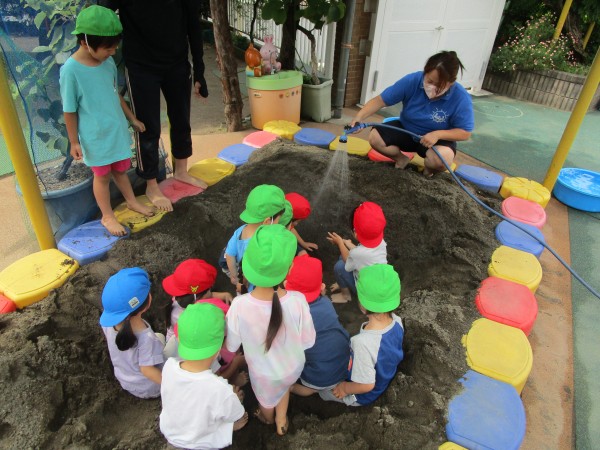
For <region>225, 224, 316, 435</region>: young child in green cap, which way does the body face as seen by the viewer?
away from the camera

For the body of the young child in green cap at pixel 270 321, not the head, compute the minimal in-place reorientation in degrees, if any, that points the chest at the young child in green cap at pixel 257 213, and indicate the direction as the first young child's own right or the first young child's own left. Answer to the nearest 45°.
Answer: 0° — they already face them

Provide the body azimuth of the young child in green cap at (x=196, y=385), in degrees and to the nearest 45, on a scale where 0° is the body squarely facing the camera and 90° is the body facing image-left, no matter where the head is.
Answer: approximately 225°

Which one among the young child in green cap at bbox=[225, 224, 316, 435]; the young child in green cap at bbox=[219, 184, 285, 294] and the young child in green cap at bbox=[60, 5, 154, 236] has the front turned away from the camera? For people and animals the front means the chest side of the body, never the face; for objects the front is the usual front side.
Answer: the young child in green cap at bbox=[225, 224, 316, 435]

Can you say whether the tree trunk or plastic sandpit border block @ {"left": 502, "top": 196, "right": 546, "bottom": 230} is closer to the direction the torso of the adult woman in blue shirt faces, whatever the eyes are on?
the tree trunk

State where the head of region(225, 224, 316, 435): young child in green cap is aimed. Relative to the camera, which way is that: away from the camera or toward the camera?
away from the camera

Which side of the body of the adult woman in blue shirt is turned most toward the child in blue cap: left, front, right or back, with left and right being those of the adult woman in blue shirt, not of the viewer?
front

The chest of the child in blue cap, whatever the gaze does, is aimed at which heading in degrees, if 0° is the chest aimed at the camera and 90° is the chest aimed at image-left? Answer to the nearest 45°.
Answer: approximately 225°

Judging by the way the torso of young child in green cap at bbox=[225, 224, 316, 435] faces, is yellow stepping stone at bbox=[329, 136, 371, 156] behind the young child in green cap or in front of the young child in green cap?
in front

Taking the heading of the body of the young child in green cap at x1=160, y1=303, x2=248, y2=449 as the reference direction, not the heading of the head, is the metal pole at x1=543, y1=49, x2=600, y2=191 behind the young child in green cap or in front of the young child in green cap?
in front

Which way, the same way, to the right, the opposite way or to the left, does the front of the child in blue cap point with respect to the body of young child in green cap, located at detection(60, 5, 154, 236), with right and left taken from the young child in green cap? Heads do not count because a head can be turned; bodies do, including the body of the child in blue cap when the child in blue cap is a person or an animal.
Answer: to the left

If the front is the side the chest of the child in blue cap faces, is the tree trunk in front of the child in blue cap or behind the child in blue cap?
in front

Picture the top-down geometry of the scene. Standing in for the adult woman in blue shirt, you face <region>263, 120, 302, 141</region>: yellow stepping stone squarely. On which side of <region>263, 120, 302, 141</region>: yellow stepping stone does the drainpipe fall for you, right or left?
right

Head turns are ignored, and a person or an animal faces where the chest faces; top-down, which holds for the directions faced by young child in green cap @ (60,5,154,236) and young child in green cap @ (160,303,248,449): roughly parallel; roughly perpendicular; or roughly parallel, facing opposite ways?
roughly perpendicular

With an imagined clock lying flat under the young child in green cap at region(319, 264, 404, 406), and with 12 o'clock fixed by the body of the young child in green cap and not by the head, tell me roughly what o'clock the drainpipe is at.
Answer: The drainpipe is roughly at 1 o'clock from the young child in green cap.

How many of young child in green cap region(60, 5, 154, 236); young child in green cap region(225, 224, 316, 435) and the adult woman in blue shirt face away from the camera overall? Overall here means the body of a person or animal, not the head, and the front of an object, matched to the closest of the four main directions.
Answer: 1
